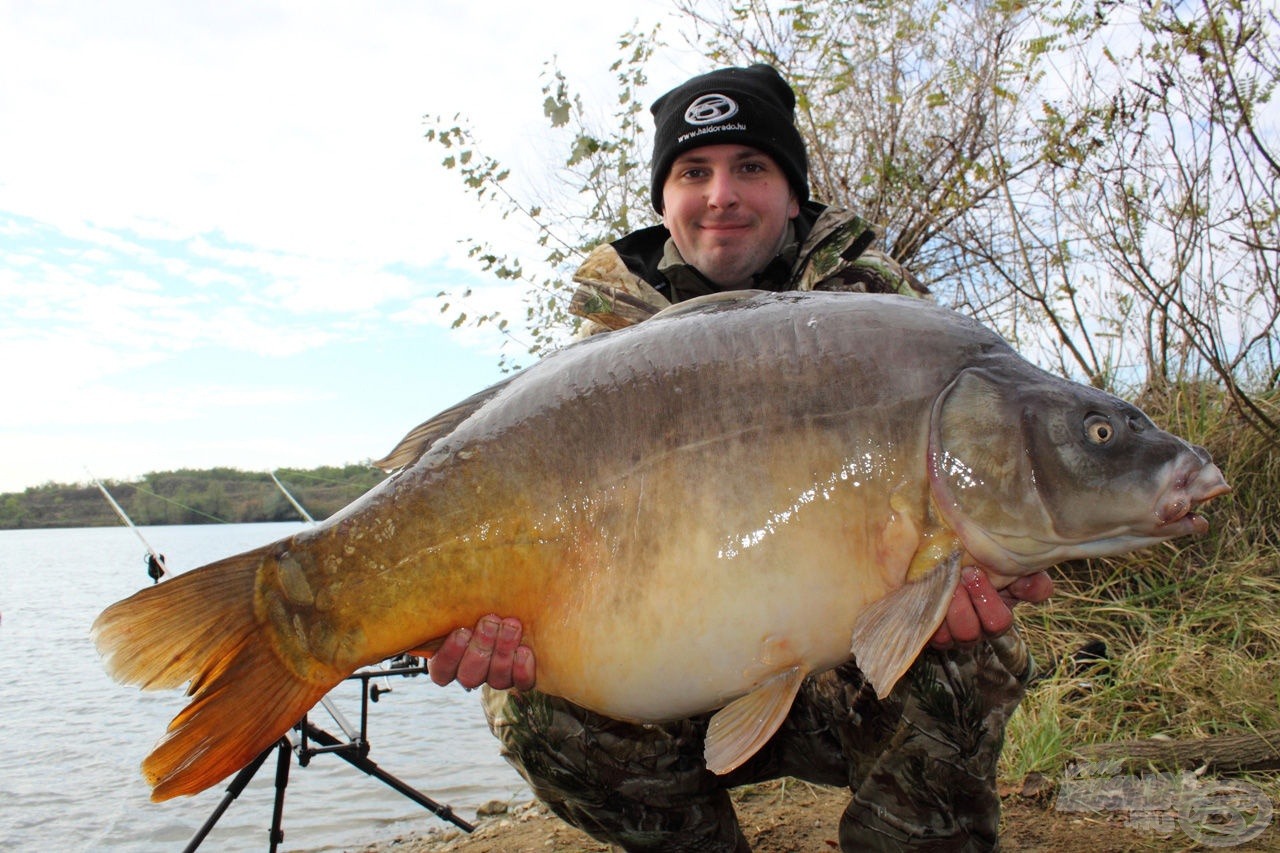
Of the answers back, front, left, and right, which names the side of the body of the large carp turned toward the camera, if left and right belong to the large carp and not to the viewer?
right

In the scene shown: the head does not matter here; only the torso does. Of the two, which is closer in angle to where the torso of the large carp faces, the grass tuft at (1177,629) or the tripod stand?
the grass tuft

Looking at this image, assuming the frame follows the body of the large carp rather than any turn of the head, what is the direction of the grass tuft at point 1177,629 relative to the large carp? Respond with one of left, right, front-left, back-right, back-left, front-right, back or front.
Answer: front-left

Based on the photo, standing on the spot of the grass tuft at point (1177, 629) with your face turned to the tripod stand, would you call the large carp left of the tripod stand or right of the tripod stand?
left

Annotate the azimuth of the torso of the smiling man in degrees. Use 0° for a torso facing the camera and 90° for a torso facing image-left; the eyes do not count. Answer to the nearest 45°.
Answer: approximately 0°

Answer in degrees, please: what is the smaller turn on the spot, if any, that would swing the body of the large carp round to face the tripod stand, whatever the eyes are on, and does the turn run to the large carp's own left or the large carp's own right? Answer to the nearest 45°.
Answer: approximately 135° to the large carp's own left
